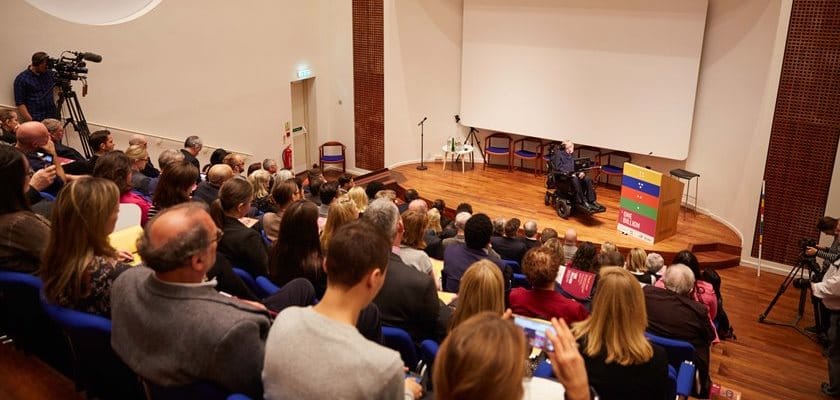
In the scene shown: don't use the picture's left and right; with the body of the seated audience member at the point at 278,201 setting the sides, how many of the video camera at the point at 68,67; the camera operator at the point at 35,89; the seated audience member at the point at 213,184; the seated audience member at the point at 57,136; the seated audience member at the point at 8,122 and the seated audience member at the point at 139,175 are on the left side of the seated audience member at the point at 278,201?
6

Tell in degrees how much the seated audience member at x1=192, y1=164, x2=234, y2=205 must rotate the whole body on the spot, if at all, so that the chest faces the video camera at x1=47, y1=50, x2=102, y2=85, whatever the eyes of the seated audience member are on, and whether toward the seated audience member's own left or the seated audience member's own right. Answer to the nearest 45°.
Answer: approximately 90° to the seated audience member's own left

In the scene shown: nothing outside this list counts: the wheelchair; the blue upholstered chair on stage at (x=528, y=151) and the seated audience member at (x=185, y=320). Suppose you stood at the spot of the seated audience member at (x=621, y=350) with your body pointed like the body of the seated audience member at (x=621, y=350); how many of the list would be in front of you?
2

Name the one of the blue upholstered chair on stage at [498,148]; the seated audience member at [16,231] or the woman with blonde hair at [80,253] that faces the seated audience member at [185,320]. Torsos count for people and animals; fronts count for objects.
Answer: the blue upholstered chair on stage

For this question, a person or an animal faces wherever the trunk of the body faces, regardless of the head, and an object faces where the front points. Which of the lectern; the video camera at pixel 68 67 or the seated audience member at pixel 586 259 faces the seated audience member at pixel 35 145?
the lectern

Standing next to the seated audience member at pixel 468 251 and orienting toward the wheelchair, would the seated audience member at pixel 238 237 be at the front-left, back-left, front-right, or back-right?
back-left

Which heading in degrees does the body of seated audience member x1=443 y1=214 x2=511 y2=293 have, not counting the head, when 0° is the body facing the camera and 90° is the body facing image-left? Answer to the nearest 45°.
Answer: approximately 180°

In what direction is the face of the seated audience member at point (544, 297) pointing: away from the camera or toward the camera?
away from the camera

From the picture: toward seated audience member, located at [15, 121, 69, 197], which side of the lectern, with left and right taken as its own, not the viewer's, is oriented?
front

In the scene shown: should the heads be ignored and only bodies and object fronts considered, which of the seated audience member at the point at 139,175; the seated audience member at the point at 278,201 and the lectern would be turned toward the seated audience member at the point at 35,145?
the lectern

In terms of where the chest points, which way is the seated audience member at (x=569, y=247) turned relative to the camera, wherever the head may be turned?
away from the camera

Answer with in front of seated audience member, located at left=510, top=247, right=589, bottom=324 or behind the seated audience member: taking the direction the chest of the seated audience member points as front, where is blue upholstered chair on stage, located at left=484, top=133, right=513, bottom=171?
in front

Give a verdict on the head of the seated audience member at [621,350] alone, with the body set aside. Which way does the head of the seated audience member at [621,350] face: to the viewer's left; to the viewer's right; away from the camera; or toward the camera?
away from the camera

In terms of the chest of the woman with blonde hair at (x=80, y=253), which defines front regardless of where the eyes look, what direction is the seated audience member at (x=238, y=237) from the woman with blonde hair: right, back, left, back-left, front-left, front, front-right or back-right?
front

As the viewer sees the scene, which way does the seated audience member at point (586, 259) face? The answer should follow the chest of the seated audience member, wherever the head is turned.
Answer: away from the camera

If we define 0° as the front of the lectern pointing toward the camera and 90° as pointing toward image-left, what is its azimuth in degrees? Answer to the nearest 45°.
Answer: approximately 45°

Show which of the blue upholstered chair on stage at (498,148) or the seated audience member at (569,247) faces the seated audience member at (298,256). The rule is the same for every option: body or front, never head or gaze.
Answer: the blue upholstered chair on stage

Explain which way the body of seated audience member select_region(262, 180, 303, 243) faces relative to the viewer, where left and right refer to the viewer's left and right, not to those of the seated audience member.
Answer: facing away from the viewer and to the right of the viewer

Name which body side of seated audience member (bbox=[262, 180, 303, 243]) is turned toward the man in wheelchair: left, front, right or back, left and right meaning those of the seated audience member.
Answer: front

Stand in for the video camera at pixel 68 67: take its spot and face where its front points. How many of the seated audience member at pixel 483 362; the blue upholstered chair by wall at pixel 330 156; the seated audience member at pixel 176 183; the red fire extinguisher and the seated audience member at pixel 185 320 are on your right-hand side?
3
